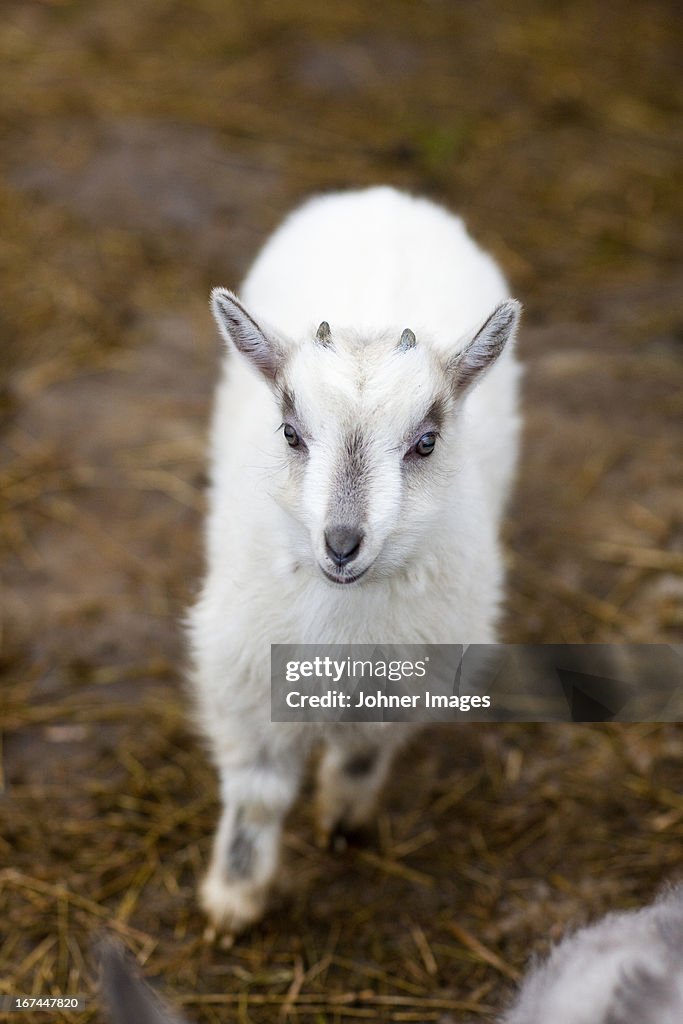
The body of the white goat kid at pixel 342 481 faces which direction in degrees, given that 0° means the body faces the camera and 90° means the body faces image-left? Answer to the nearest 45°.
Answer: approximately 0°
